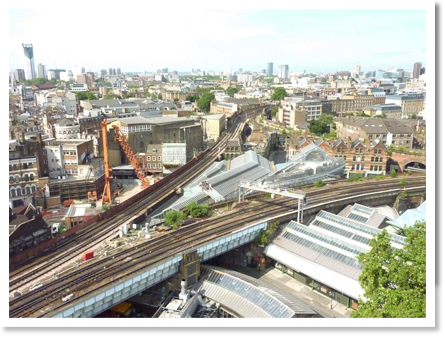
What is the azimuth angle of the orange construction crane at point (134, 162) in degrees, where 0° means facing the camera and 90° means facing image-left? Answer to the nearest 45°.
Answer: approximately 90°

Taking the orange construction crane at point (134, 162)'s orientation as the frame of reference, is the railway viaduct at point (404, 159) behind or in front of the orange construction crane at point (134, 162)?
behind

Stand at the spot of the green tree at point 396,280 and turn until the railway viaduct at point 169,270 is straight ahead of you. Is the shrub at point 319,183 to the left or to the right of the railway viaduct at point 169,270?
right
